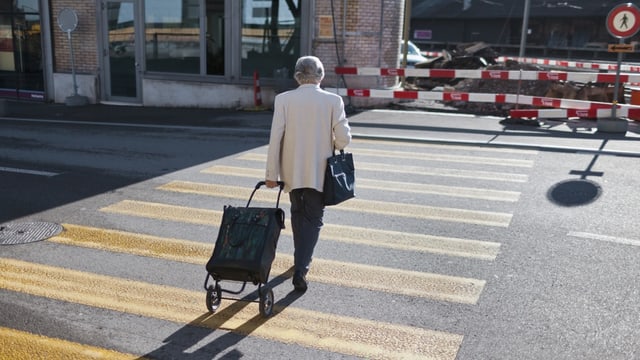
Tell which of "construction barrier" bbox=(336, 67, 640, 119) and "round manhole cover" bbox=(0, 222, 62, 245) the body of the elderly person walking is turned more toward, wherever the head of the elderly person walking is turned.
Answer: the construction barrier

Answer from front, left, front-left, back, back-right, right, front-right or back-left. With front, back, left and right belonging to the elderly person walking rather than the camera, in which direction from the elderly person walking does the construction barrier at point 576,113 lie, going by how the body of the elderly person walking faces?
front-right

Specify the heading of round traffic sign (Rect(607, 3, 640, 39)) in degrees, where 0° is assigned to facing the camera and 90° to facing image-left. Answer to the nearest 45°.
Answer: approximately 0°

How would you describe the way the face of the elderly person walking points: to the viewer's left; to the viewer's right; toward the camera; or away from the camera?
away from the camera

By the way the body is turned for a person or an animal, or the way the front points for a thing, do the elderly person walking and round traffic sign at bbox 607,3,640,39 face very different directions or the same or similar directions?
very different directions

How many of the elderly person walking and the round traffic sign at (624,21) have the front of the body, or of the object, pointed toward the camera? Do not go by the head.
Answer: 1

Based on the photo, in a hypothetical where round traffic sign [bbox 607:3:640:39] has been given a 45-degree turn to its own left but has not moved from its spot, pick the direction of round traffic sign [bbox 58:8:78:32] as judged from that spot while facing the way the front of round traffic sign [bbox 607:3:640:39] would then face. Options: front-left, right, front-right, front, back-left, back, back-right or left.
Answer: back-right

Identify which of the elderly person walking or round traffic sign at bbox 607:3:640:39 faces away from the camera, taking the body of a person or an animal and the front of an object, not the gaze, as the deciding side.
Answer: the elderly person walking

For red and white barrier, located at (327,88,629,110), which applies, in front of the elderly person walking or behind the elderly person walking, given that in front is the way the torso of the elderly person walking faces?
in front

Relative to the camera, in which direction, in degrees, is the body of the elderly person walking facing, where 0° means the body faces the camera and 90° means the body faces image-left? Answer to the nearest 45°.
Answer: approximately 180°

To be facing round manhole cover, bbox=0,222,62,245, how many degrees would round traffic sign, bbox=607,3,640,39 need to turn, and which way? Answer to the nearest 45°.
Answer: approximately 45° to its right

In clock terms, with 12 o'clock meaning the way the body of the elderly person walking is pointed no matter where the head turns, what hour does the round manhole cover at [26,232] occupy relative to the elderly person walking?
The round manhole cover is roughly at 10 o'clock from the elderly person walking.

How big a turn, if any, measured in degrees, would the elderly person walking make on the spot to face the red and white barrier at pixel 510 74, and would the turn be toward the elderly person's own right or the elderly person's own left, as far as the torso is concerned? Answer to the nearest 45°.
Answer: approximately 45° to the elderly person's own right
